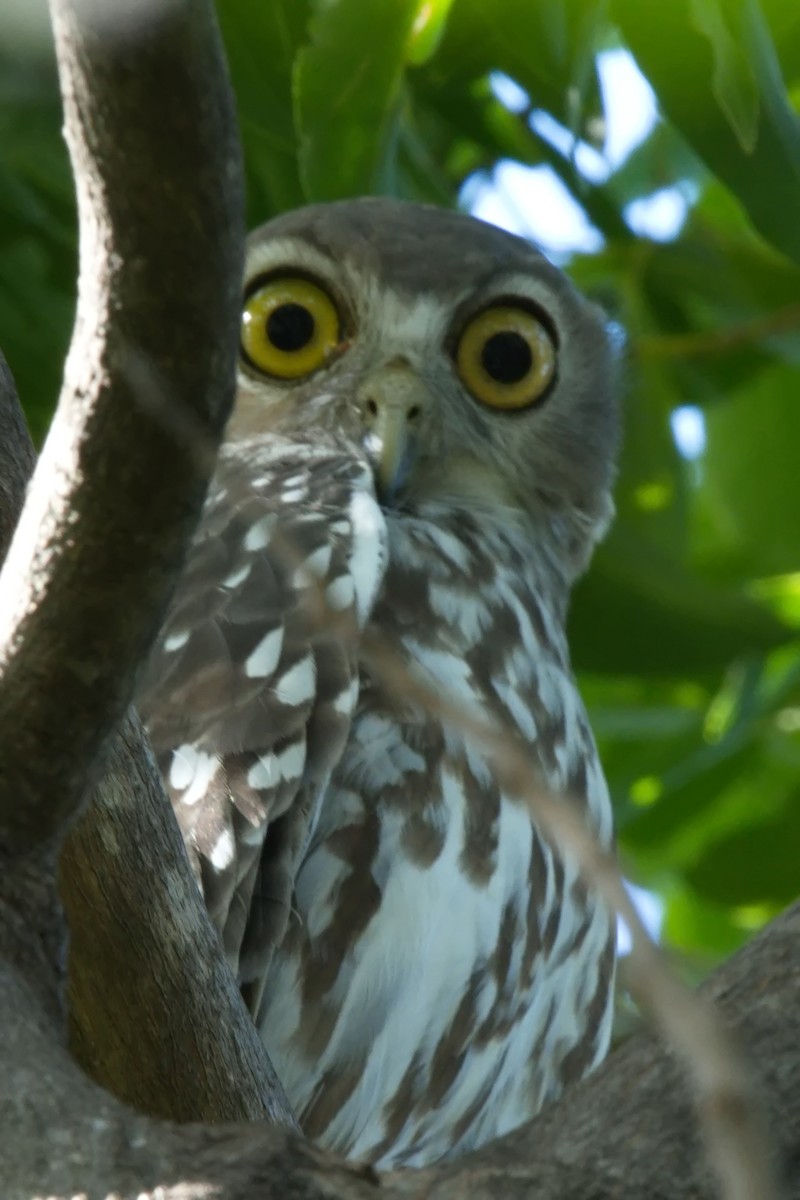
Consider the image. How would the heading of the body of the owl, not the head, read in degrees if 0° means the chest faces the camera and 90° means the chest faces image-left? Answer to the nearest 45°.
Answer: approximately 315°

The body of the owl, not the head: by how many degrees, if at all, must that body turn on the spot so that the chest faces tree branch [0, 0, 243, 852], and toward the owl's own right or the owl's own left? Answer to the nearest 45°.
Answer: approximately 45° to the owl's own right
